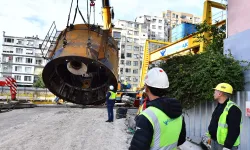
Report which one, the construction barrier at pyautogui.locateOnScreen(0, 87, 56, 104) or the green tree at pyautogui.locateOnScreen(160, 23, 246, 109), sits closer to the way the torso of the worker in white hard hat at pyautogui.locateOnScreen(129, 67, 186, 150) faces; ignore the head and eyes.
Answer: the construction barrier

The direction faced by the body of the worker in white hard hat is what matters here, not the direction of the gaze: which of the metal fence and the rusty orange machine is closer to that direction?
the rusty orange machine

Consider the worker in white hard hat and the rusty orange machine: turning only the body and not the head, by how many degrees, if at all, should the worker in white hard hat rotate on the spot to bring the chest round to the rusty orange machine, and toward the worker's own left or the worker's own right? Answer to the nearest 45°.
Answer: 0° — they already face it

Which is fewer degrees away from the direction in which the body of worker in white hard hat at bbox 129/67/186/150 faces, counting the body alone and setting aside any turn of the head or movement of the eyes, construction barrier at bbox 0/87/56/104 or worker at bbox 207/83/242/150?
the construction barrier

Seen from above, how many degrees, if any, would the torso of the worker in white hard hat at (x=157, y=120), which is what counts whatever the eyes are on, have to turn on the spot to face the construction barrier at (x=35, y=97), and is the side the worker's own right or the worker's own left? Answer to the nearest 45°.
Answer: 0° — they already face it

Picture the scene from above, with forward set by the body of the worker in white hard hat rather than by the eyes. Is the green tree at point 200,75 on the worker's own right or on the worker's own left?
on the worker's own right

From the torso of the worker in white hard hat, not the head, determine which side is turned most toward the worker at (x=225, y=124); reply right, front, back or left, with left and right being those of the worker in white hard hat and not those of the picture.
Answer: right

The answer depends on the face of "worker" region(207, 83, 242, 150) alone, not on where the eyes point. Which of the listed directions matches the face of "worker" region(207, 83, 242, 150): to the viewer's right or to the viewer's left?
to the viewer's left

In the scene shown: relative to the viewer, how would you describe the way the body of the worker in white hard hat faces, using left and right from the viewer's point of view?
facing away from the viewer and to the left of the viewer

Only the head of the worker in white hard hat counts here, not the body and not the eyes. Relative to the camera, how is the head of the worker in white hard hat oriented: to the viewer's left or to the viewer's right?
to the viewer's left

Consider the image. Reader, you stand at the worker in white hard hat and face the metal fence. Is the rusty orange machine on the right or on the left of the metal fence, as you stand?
left
